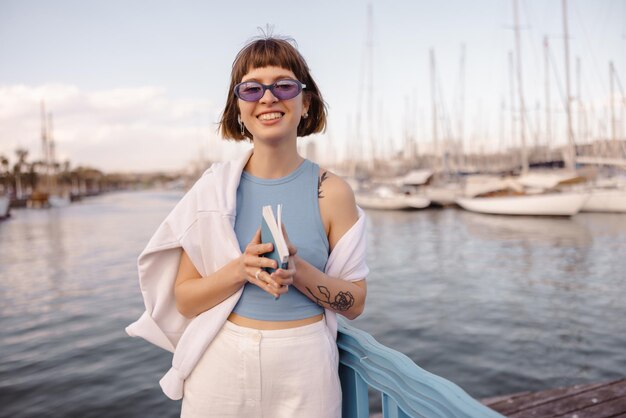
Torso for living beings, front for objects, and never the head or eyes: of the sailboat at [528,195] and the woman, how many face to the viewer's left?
1

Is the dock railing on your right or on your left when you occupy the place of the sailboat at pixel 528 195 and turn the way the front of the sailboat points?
on your left

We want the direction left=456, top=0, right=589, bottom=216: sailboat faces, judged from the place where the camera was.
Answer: facing to the left of the viewer

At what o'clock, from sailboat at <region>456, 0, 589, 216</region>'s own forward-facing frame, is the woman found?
The woman is roughly at 9 o'clock from the sailboat.

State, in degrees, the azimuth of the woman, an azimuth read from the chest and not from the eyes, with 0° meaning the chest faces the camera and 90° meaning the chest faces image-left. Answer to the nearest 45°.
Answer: approximately 0°

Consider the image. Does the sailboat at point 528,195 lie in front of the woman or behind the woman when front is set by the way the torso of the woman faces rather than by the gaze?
behind
